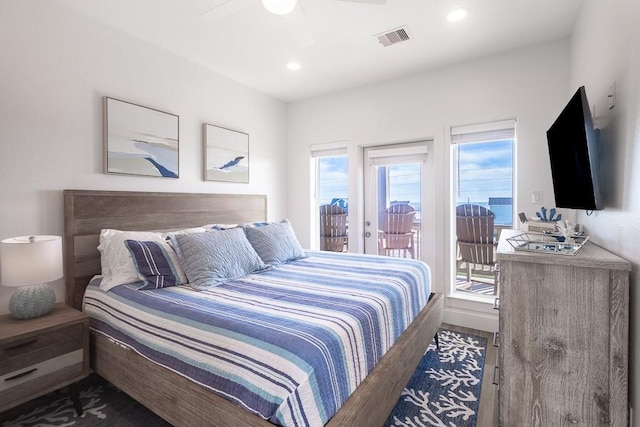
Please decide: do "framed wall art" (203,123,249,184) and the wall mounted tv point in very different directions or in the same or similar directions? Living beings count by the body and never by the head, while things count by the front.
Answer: very different directions

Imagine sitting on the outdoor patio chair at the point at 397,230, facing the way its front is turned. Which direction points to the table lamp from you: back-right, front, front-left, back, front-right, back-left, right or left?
back-left

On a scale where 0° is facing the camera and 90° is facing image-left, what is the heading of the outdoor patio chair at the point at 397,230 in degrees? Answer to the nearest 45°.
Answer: approximately 180°

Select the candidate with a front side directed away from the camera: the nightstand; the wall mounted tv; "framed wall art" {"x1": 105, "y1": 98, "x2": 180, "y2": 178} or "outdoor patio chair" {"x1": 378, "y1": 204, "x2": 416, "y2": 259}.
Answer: the outdoor patio chair

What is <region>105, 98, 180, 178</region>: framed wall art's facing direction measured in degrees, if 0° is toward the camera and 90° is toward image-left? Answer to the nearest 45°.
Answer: approximately 315°

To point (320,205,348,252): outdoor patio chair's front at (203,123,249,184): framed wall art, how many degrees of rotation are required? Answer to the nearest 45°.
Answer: approximately 135° to its left

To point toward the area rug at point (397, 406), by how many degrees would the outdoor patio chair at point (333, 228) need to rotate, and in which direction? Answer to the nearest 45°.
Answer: approximately 180°

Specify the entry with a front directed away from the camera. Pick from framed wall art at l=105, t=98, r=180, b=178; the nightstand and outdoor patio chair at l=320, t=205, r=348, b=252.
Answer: the outdoor patio chair

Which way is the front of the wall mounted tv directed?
to the viewer's left

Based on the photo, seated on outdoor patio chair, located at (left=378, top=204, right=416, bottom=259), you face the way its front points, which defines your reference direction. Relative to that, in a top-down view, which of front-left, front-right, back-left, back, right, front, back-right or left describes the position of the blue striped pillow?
back-left

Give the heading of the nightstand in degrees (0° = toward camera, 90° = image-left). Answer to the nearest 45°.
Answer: approximately 315°

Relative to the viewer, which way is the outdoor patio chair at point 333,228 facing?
away from the camera

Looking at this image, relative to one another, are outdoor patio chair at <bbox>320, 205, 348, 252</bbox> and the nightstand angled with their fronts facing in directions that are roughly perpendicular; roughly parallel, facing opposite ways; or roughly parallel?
roughly perpendicular

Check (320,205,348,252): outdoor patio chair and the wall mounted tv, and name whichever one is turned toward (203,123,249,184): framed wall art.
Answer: the wall mounted tv

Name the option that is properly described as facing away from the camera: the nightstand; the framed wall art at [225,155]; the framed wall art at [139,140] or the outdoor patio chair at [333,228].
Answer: the outdoor patio chair

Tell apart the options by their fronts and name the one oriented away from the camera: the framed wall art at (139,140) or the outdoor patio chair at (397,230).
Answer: the outdoor patio chair

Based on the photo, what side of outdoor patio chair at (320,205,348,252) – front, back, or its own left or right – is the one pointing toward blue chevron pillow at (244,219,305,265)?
back
